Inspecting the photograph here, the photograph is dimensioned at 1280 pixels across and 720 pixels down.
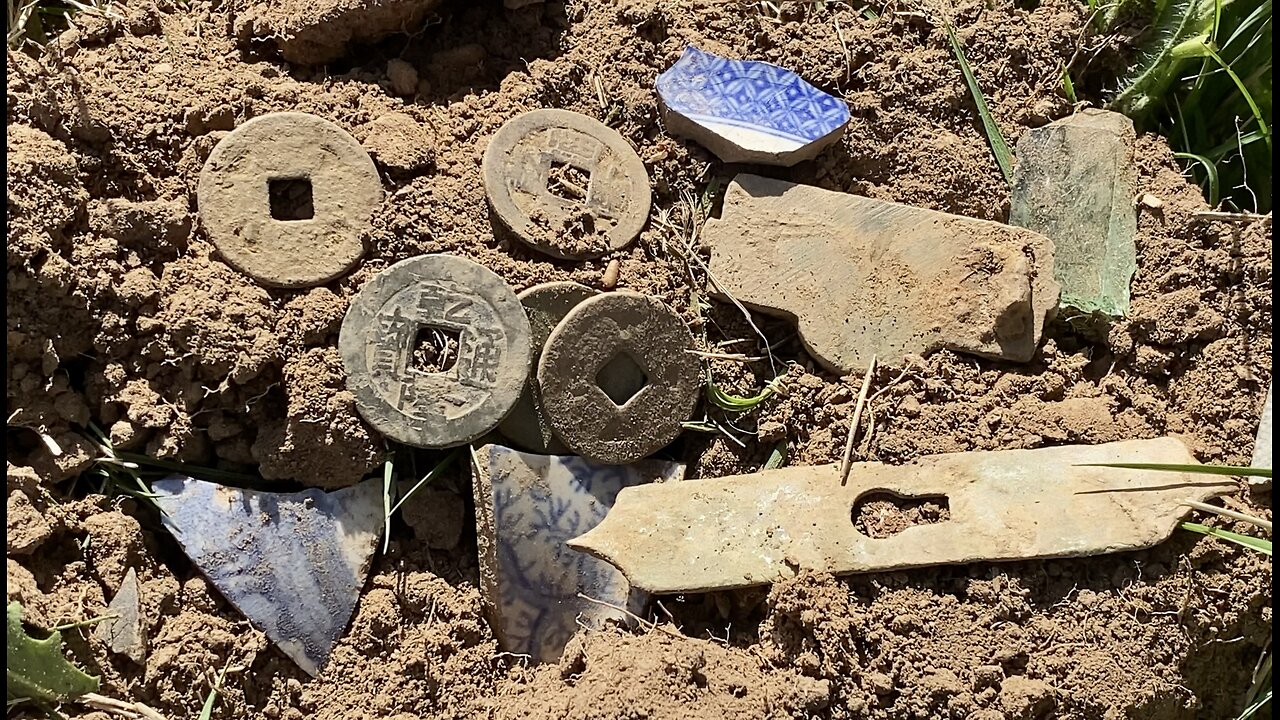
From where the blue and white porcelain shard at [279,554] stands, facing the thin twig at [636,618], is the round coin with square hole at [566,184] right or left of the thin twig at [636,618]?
left

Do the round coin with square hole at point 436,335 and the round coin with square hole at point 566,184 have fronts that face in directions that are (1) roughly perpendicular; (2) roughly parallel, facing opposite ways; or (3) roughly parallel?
roughly parallel

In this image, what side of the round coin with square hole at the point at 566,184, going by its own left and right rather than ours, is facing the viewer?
front

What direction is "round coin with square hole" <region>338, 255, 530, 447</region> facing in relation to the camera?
toward the camera
